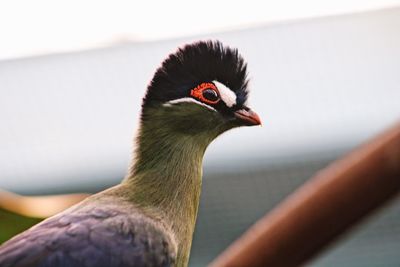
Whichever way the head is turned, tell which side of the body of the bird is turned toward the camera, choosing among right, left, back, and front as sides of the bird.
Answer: right
